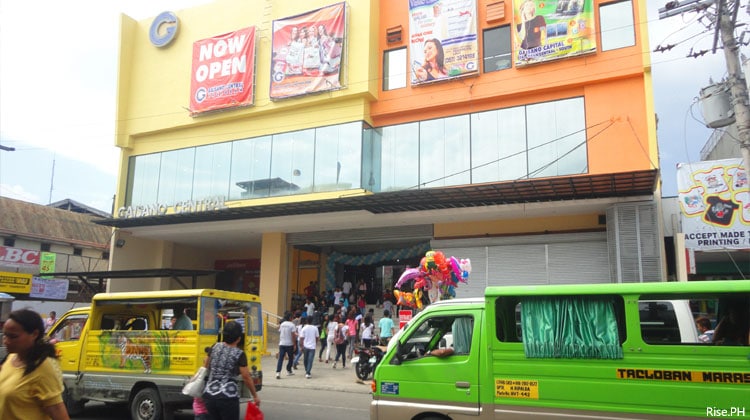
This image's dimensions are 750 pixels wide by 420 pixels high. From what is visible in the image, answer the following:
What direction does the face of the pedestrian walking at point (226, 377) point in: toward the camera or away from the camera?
away from the camera

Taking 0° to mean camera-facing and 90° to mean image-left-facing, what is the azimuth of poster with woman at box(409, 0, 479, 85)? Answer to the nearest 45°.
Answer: approximately 0°

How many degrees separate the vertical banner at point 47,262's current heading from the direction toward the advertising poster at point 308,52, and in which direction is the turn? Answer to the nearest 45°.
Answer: approximately 45° to its left
